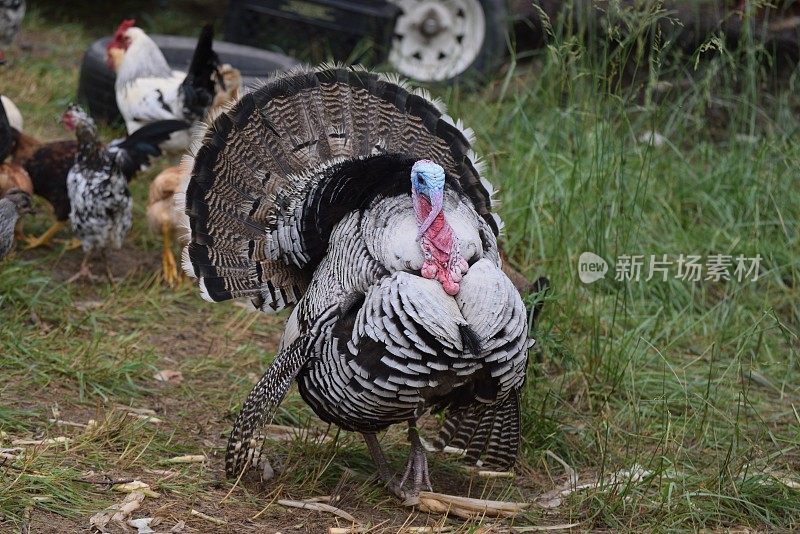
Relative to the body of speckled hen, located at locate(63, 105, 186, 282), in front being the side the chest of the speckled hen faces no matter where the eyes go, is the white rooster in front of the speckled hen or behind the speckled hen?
behind

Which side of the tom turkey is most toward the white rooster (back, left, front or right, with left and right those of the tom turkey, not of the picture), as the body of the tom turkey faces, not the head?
back

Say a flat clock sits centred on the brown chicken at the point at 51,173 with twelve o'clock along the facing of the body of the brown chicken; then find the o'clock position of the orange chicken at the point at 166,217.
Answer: The orange chicken is roughly at 7 o'clock from the brown chicken.

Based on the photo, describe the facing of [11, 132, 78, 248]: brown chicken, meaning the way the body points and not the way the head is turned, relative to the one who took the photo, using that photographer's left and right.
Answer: facing to the left of the viewer

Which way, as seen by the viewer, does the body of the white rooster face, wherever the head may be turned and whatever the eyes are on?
to the viewer's left

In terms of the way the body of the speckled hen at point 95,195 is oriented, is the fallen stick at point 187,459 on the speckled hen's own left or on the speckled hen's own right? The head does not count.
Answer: on the speckled hen's own left

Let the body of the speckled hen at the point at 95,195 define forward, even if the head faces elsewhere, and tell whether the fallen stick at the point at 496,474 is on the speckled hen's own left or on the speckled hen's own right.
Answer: on the speckled hen's own left

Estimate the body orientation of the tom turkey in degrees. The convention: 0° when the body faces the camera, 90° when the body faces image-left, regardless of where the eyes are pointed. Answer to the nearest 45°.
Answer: approximately 315°

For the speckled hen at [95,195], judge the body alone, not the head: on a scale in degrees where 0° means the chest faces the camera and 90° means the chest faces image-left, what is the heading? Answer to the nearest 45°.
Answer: approximately 45°

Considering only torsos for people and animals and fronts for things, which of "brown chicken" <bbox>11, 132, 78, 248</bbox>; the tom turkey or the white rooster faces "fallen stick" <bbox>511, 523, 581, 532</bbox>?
the tom turkey

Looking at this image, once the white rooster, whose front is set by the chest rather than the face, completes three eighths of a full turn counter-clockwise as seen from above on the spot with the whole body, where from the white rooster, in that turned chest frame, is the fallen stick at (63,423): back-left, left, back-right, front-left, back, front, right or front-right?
front-right

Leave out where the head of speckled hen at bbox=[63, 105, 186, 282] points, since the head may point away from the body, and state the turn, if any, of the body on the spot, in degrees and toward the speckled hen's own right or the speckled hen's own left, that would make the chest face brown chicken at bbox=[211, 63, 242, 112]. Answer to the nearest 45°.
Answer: approximately 180°

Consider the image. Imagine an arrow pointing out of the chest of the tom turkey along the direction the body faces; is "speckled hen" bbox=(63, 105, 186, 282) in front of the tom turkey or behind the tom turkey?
behind
